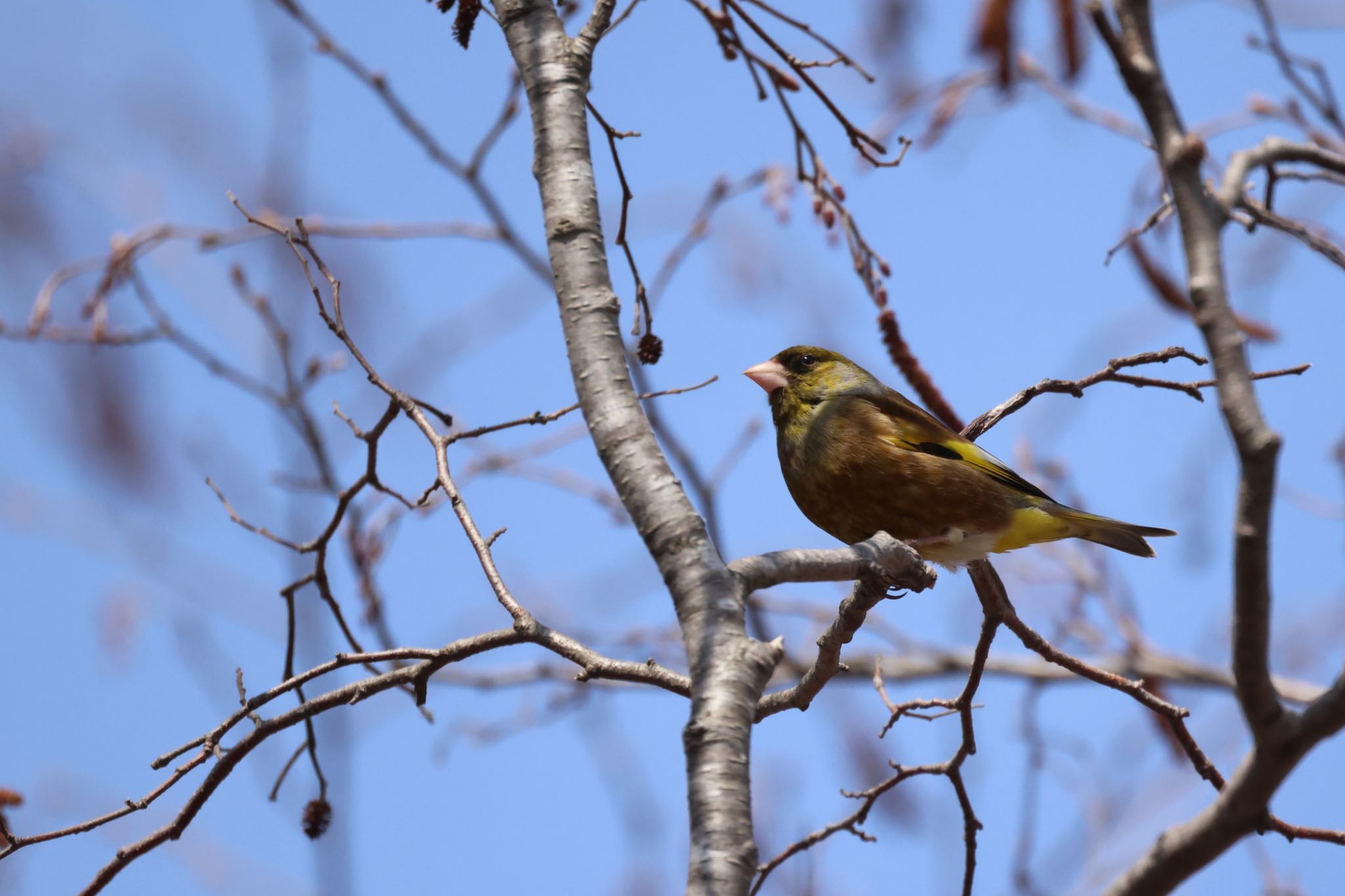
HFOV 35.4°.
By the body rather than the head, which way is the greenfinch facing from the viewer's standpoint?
to the viewer's left
